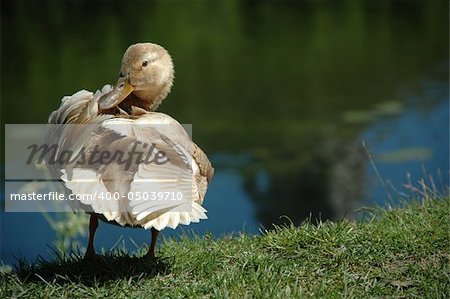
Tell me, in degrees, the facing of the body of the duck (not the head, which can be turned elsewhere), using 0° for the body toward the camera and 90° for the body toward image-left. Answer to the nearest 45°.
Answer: approximately 180°
